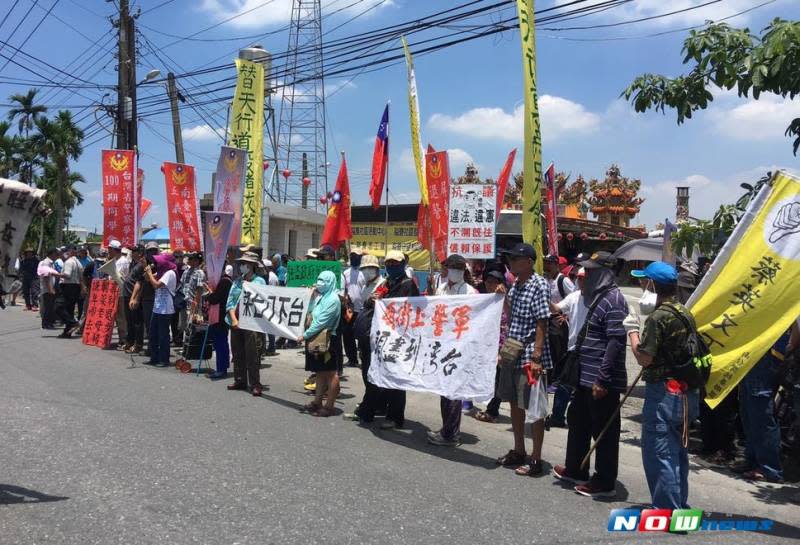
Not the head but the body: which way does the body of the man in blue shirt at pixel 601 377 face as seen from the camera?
to the viewer's left

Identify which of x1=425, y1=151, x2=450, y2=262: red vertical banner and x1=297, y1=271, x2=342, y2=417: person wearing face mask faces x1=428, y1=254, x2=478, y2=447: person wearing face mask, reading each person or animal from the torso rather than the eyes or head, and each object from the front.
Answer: the red vertical banner

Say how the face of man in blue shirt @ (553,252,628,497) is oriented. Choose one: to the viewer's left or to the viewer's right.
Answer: to the viewer's left

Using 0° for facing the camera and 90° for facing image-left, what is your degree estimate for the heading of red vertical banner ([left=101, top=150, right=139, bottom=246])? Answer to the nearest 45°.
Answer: approximately 0°

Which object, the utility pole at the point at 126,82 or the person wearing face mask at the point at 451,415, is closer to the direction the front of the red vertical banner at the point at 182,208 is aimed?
the person wearing face mask

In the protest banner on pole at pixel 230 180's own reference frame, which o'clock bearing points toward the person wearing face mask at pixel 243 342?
The person wearing face mask is roughly at 12 o'clock from the protest banner on pole.

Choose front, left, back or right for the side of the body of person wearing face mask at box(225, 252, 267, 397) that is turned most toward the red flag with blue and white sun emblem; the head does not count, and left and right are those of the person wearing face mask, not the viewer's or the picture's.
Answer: back

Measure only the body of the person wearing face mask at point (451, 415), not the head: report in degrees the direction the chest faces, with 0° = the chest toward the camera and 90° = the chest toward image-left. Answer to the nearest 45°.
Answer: approximately 45°
